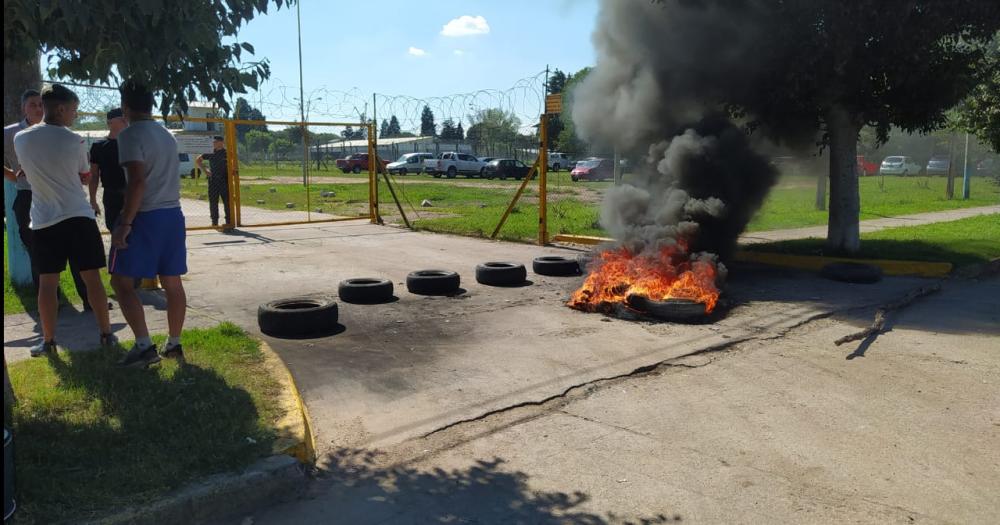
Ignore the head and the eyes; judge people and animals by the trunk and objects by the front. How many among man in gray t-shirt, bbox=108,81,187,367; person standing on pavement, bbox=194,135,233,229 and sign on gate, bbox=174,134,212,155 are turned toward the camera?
2

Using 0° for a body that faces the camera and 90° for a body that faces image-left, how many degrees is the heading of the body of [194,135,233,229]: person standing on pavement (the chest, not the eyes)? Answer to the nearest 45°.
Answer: approximately 0°

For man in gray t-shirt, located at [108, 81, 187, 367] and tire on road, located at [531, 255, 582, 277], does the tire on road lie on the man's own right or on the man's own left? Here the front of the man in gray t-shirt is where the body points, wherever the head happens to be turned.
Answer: on the man's own right

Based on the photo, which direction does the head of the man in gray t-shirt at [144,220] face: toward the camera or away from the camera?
away from the camera

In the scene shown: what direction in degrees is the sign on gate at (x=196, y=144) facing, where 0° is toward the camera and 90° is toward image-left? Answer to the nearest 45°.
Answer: approximately 0°

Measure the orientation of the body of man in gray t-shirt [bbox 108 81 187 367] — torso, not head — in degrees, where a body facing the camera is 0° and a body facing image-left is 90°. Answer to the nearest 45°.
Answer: approximately 135°

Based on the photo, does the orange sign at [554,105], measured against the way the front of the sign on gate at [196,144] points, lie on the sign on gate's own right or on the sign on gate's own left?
on the sign on gate's own left
